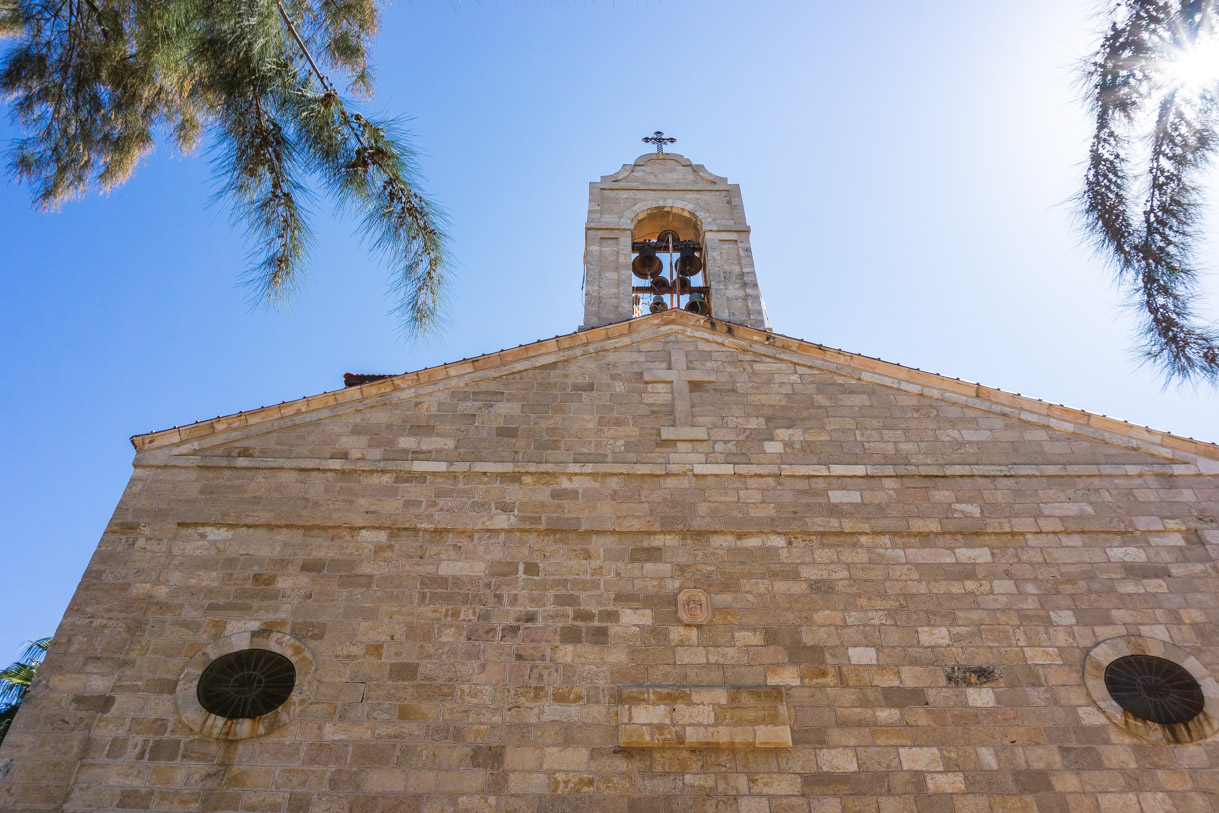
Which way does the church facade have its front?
toward the camera
